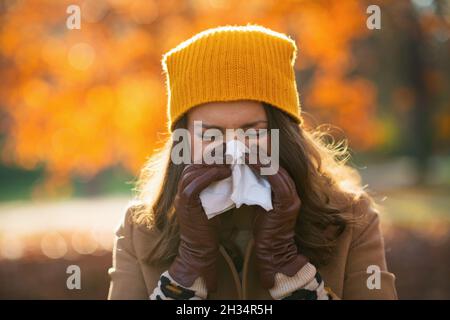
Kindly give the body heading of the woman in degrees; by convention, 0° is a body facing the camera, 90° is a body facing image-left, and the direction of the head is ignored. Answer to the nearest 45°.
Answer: approximately 0°
